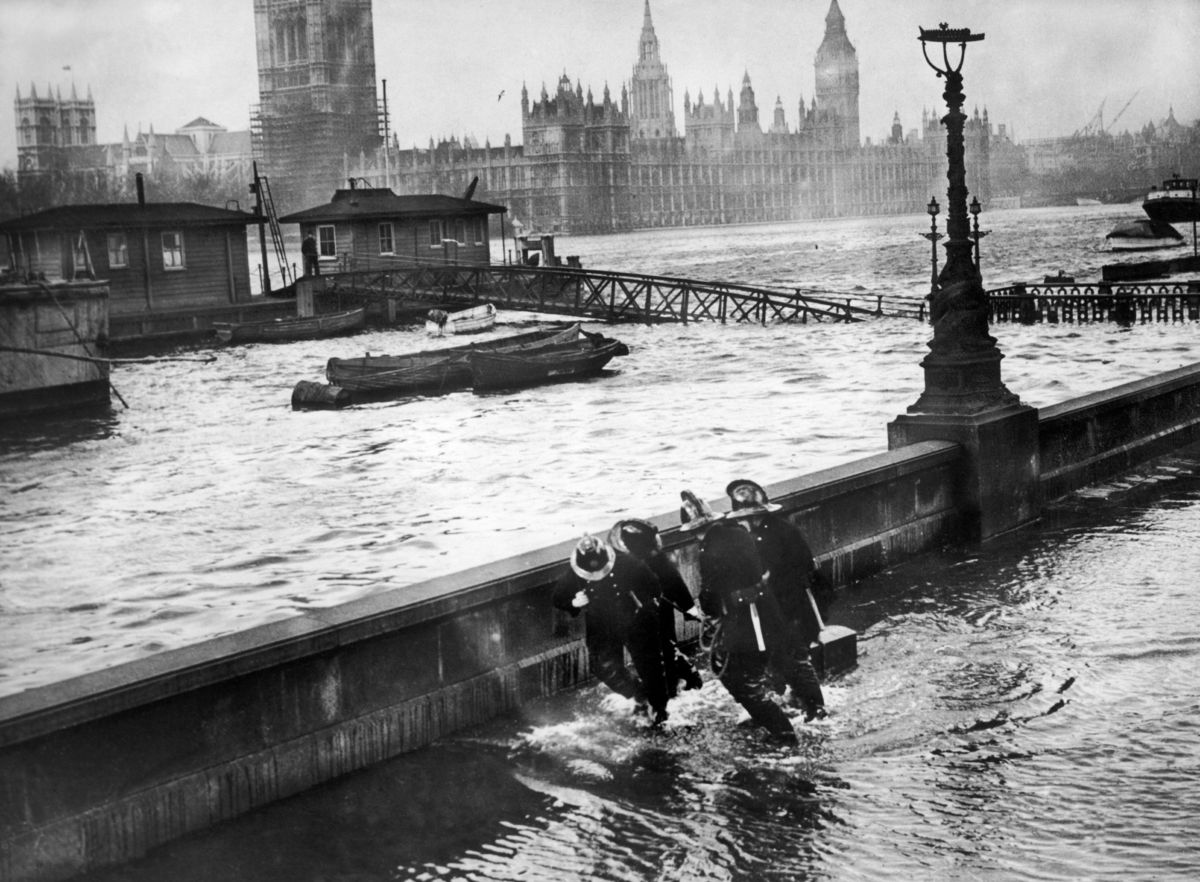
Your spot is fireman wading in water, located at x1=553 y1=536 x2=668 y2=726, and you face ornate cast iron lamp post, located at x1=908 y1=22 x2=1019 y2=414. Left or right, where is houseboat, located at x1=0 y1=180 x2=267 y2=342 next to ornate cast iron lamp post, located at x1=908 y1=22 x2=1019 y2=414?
left

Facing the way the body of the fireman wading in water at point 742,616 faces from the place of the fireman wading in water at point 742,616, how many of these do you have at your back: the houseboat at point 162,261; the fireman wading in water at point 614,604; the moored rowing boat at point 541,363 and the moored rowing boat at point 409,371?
0

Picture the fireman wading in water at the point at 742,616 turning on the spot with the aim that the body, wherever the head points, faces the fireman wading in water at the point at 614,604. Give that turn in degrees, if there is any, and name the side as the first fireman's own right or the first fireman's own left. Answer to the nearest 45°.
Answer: approximately 45° to the first fireman's own left

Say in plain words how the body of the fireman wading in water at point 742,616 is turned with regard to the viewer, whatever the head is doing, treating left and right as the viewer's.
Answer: facing away from the viewer and to the left of the viewer

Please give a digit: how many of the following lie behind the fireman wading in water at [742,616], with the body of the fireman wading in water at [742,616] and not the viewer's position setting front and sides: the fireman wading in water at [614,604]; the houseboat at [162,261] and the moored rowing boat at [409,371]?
0

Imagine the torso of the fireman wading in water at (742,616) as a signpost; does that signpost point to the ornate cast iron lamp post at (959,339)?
no

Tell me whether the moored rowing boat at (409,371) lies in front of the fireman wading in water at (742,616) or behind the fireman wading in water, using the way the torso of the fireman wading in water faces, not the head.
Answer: in front

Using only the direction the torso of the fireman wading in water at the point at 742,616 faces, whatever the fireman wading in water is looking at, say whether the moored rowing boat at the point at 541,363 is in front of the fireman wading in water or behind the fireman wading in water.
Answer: in front

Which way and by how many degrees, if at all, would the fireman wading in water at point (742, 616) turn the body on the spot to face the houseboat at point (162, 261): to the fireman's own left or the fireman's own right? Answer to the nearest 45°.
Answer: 0° — they already face it

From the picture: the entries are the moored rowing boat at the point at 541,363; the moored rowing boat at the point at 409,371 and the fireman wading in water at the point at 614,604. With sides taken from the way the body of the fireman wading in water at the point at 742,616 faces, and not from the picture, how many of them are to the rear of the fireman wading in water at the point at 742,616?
0
